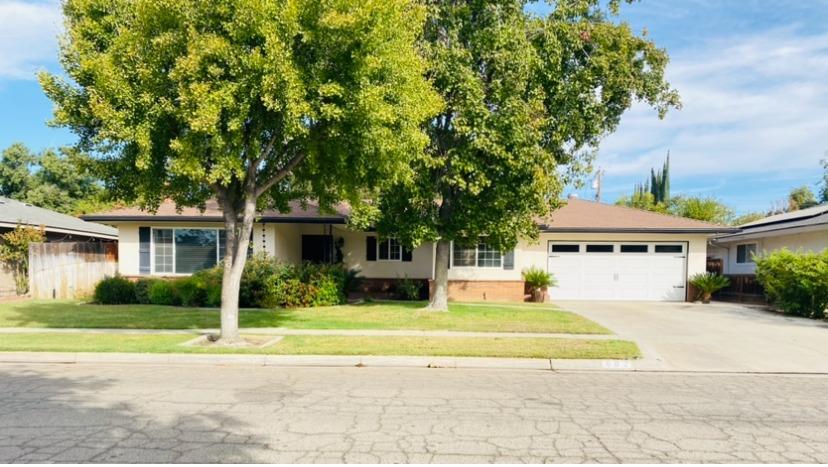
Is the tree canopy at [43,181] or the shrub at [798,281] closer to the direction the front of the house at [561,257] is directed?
the shrub

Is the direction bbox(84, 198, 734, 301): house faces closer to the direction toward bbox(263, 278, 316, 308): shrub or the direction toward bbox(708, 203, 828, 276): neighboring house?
the shrub

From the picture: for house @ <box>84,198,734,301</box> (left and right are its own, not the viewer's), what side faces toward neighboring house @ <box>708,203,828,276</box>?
left

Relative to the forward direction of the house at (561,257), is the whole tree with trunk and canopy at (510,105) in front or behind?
in front

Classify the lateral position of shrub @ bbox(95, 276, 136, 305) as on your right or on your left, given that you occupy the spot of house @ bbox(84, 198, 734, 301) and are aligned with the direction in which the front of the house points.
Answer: on your right

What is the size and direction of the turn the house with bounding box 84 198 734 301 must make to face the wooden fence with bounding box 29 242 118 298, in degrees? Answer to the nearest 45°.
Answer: approximately 90° to its right

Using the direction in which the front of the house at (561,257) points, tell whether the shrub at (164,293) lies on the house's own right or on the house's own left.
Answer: on the house's own right

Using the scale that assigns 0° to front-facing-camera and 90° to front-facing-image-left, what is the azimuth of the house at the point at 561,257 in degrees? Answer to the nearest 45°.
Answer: approximately 0°
